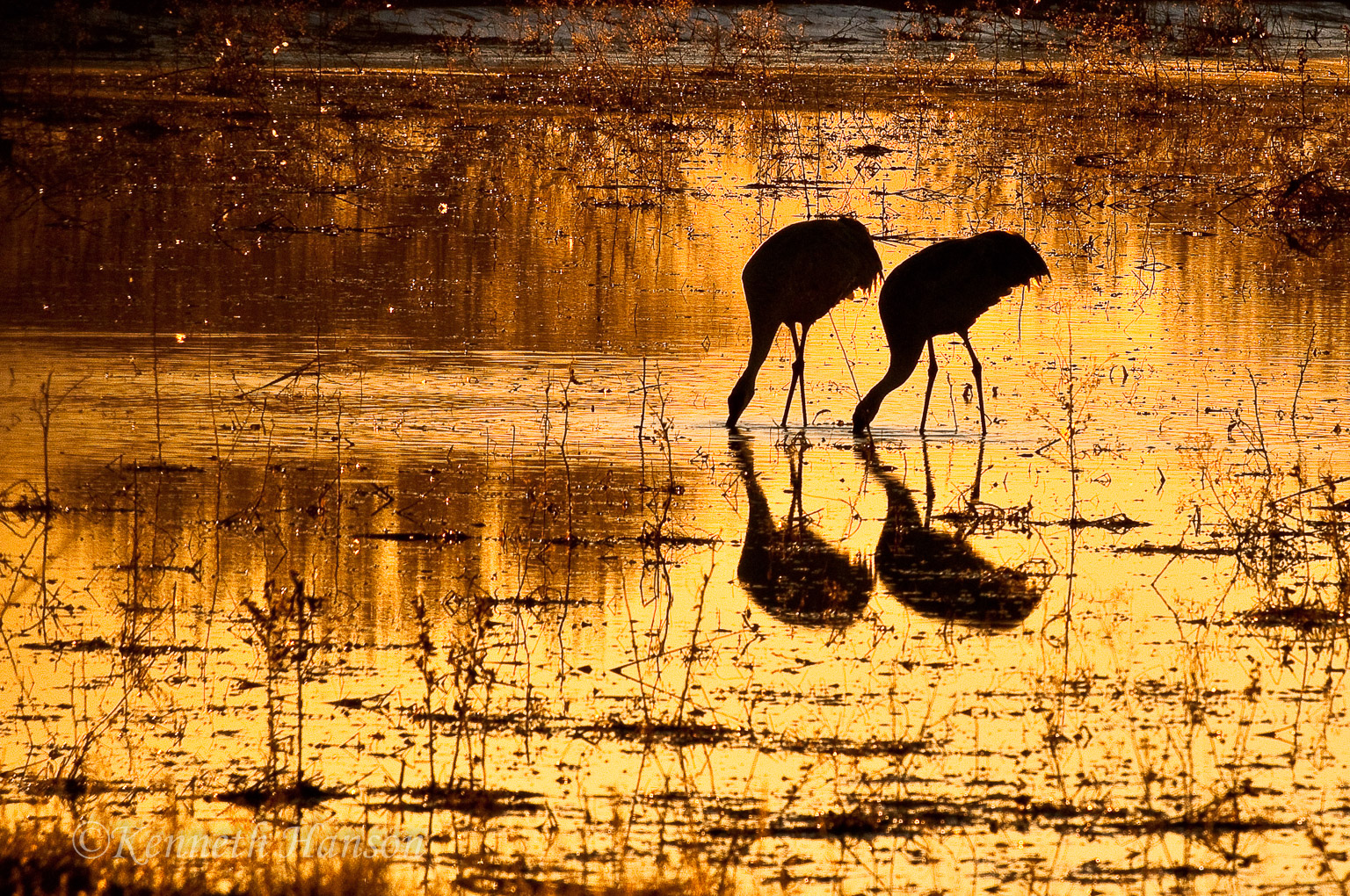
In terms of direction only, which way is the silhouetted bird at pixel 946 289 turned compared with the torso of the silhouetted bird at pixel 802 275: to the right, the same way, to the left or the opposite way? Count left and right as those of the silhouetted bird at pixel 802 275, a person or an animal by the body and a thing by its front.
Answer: the same way

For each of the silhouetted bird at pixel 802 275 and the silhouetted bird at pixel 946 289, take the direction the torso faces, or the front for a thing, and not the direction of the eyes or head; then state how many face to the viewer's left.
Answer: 2

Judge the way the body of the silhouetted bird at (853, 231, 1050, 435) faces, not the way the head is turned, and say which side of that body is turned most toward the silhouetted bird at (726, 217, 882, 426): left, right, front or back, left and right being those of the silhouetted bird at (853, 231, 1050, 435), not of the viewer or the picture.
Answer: front

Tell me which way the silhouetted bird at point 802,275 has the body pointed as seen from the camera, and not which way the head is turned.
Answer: to the viewer's left

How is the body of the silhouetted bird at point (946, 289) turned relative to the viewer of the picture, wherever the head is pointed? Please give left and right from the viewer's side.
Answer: facing to the left of the viewer

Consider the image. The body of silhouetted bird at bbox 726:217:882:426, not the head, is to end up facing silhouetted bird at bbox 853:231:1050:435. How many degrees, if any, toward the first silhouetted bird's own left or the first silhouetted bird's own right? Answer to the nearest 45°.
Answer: approximately 180°
